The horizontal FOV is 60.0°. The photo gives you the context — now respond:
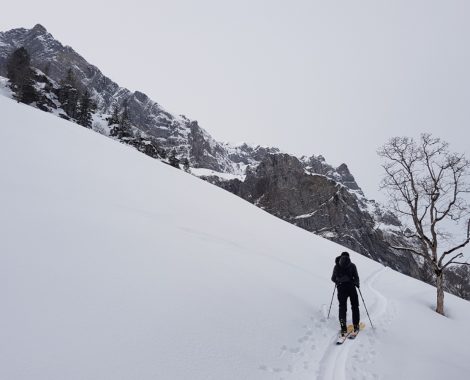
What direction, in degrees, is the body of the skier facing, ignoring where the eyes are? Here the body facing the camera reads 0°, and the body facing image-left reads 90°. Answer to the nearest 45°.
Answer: approximately 180°
